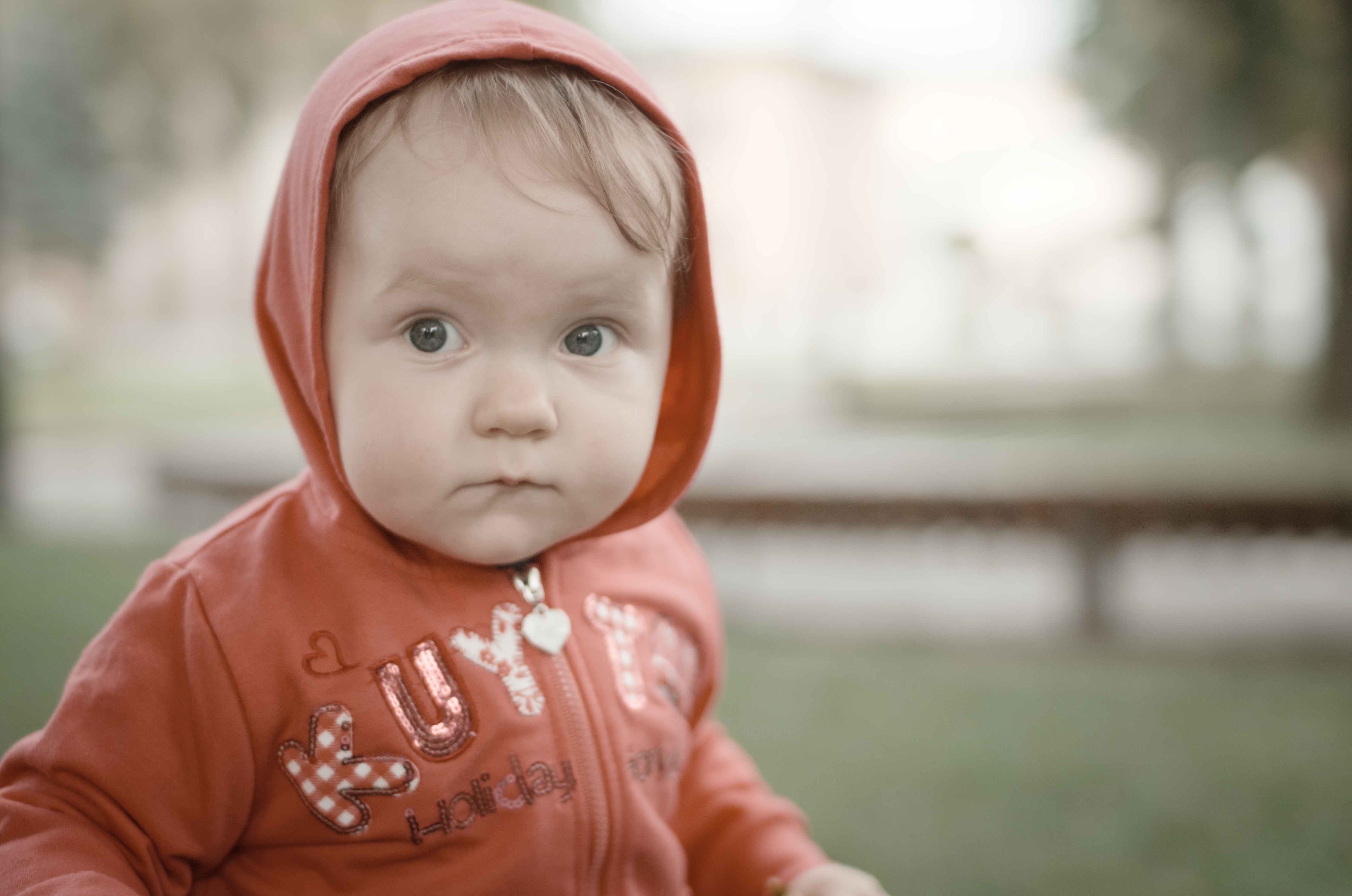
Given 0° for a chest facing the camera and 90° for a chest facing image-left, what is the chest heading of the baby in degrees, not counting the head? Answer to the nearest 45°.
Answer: approximately 315°

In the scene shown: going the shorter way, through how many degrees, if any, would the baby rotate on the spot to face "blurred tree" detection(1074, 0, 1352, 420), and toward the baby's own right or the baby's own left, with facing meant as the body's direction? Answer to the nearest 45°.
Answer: approximately 90° to the baby's own left

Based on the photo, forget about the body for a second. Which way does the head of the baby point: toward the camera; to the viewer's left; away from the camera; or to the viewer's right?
toward the camera

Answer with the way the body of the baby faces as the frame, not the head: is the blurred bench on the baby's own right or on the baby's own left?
on the baby's own left
